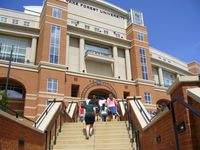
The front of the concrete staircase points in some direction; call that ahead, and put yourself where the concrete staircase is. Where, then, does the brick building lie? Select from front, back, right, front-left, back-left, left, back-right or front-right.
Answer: back

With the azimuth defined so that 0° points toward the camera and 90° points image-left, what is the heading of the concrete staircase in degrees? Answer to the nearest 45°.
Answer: approximately 0°

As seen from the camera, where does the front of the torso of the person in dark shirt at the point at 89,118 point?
away from the camera

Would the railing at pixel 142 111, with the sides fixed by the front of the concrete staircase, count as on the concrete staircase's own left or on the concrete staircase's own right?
on the concrete staircase's own left

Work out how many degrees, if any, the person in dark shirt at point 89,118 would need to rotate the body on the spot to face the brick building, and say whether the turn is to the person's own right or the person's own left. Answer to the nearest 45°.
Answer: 0° — they already face it

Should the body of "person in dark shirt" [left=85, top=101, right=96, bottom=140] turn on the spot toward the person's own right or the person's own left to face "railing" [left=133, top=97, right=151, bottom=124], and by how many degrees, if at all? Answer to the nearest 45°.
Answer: approximately 90° to the person's own right
